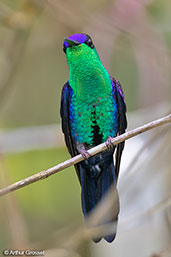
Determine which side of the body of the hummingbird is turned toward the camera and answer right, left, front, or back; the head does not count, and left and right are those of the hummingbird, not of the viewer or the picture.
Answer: front
